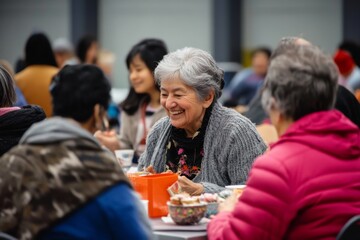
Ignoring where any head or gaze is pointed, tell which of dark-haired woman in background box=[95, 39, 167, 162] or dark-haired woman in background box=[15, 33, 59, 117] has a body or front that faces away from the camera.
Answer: dark-haired woman in background box=[15, 33, 59, 117]

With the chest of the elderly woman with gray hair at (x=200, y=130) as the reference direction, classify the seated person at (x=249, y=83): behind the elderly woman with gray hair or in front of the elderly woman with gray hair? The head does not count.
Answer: behind

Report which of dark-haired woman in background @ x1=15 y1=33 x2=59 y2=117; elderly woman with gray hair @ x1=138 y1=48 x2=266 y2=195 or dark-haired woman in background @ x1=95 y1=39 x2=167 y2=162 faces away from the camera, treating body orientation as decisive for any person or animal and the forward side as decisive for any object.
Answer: dark-haired woman in background @ x1=15 y1=33 x2=59 y2=117

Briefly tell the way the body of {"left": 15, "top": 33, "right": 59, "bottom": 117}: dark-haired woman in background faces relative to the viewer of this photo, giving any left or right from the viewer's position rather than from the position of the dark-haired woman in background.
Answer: facing away from the viewer

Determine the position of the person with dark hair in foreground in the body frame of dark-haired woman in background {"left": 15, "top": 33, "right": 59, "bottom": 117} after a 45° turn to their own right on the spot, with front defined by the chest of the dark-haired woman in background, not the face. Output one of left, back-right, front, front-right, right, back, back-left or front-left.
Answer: back-right

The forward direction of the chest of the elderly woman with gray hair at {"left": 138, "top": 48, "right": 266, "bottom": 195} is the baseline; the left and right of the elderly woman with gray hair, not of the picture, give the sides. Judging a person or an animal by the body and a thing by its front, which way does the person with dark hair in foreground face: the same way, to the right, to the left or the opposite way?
the opposite way

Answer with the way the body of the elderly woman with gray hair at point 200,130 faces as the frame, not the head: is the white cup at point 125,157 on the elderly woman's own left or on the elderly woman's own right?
on the elderly woman's own right

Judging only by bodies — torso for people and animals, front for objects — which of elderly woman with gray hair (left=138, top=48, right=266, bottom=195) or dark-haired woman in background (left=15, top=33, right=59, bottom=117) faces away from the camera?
the dark-haired woman in background

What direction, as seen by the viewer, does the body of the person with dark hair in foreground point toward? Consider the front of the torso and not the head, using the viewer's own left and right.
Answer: facing away from the viewer and to the right of the viewer

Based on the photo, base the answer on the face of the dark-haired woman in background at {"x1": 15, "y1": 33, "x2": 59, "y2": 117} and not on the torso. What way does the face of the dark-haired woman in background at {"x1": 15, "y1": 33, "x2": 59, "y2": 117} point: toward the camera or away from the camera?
away from the camera

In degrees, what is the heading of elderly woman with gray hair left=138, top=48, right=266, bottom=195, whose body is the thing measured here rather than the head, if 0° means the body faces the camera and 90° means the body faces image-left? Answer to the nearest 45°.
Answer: approximately 45°

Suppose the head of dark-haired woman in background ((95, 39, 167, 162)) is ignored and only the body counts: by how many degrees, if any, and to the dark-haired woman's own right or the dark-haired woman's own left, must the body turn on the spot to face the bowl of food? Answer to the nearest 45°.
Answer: approximately 45° to the dark-haired woman's own left

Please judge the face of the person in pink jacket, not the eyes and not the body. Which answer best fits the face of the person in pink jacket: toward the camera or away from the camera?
away from the camera

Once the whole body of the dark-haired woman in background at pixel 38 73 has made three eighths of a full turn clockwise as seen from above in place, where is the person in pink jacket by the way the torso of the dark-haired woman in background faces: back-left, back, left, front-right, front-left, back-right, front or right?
front-right
